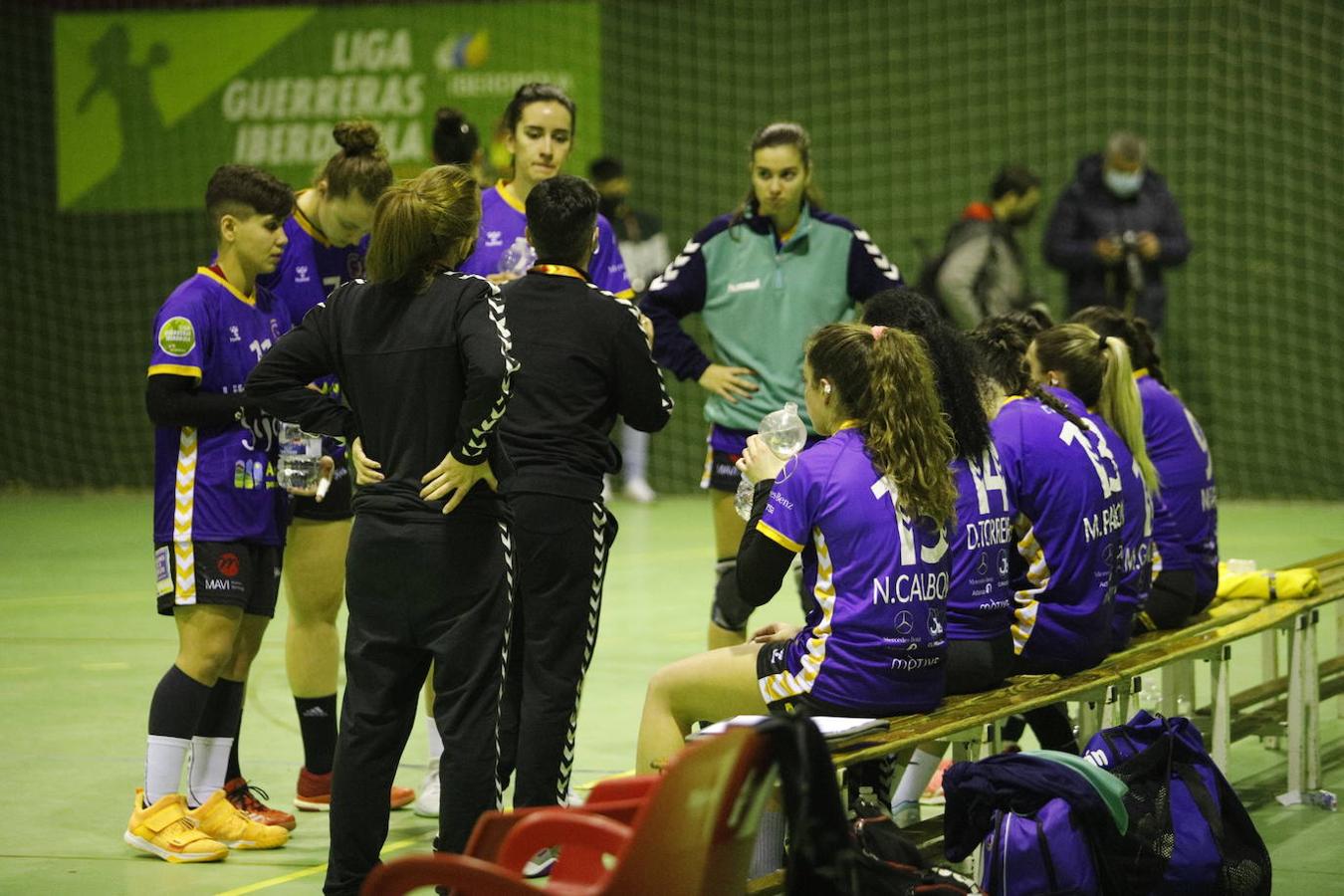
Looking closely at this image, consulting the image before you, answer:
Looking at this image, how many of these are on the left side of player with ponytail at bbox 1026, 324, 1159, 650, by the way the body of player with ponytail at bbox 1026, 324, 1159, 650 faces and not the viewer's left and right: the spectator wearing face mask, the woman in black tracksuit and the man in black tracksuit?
2

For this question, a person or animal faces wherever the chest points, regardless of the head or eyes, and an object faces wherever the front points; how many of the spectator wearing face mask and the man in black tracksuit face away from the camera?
1

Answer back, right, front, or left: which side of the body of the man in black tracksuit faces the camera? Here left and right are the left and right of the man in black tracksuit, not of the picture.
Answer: back

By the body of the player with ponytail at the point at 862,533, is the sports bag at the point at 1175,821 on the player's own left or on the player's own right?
on the player's own right

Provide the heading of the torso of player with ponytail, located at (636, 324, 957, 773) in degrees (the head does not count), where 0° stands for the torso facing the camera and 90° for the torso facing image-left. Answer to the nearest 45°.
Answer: approximately 135°

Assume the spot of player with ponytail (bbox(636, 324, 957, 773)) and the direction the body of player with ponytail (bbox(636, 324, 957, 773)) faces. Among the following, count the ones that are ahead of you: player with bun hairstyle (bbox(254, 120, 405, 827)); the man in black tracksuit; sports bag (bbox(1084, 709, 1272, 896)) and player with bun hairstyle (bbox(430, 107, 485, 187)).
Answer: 3

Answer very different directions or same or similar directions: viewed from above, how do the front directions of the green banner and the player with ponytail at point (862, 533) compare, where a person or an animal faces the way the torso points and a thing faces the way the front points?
very different directions

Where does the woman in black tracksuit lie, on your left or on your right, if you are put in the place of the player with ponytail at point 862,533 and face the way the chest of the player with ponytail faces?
on your left

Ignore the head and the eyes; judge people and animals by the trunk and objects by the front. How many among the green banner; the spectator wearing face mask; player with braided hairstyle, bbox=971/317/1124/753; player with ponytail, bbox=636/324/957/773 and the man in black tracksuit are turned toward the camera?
2

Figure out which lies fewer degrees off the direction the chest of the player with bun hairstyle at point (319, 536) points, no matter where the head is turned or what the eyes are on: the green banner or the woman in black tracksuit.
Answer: the woman in black tracksuit

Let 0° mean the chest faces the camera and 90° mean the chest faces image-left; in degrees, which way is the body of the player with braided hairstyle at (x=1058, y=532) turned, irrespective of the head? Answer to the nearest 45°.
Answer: approximately 135°

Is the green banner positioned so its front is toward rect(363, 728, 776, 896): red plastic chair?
yes
